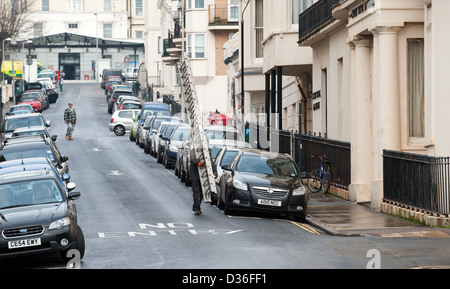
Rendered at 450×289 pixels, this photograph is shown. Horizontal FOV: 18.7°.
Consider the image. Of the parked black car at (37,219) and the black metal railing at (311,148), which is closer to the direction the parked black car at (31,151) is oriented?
the parked black car

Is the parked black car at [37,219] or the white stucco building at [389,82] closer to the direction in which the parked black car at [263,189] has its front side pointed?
the parked black car

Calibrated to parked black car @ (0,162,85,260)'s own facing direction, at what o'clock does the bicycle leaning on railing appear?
The bicycle leaning on railing is roughly at 7 o'clock from the parked black car.

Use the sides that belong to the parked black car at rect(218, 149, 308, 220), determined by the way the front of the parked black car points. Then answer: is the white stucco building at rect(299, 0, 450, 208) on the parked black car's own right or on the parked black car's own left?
on the parked black car's own left

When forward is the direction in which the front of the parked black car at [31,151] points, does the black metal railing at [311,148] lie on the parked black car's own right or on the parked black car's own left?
on the parked black car's own left

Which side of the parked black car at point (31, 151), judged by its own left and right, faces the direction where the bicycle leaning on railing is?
left

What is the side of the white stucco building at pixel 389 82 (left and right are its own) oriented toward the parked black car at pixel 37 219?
front

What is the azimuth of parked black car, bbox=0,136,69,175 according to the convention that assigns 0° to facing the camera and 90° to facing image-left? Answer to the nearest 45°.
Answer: approximately 0°

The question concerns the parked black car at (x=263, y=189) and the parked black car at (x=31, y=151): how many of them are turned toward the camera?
2

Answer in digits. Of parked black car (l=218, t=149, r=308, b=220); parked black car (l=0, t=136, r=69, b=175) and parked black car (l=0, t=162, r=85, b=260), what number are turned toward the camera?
3
